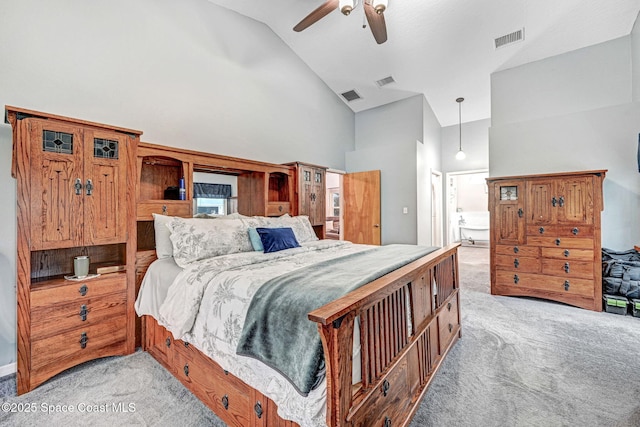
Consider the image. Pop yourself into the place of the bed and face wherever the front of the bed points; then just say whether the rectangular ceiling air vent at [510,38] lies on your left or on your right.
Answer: on your left

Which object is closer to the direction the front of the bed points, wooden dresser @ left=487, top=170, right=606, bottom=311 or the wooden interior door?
the wooden dresser

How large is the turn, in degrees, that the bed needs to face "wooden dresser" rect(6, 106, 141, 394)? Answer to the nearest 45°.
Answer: approximately 135° to its right

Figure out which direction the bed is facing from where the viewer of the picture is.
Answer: facing the viewer and to the right of the viewer

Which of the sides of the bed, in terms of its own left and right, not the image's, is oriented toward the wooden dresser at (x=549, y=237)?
left
